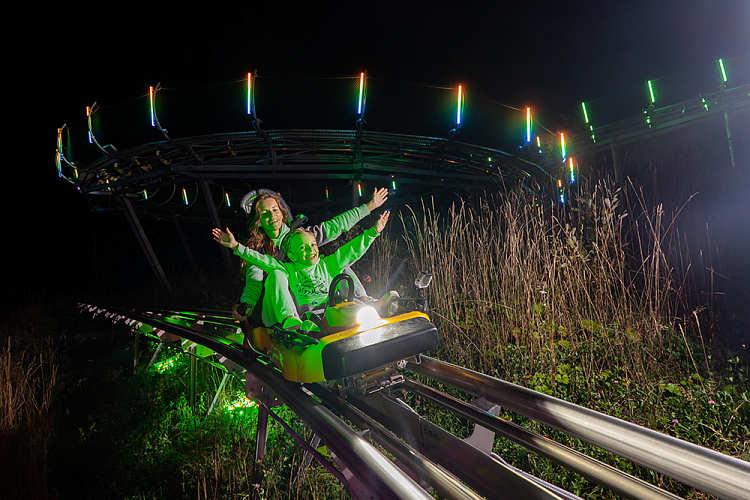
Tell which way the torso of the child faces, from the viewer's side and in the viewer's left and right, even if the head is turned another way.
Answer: facing the viewer and to the right of the viewer

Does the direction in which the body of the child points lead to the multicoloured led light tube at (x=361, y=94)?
no

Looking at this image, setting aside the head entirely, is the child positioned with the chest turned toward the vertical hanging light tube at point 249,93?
no

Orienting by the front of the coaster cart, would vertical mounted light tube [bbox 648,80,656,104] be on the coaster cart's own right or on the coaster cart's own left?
on the coaster cart's own left

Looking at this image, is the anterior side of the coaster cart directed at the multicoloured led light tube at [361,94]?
no

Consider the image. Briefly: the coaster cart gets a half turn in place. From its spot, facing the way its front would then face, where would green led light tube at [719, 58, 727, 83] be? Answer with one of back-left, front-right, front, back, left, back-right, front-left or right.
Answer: right

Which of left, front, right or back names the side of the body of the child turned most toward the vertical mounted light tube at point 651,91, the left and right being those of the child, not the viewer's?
left

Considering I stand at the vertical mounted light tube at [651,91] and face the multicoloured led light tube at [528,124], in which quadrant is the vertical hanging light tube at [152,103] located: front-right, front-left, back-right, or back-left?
front-right

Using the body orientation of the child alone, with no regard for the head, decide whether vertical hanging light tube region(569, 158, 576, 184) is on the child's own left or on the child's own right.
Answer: on the child's own left

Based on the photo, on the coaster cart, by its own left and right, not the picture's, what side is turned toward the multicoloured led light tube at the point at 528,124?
left

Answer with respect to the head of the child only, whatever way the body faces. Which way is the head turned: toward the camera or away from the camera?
toward the camera

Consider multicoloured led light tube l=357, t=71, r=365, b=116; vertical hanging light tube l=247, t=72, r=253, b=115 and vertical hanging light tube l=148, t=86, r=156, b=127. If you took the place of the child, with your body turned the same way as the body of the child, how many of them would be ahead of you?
0

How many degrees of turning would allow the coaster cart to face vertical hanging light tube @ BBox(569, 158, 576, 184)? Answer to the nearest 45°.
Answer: approximately 90° to its left
